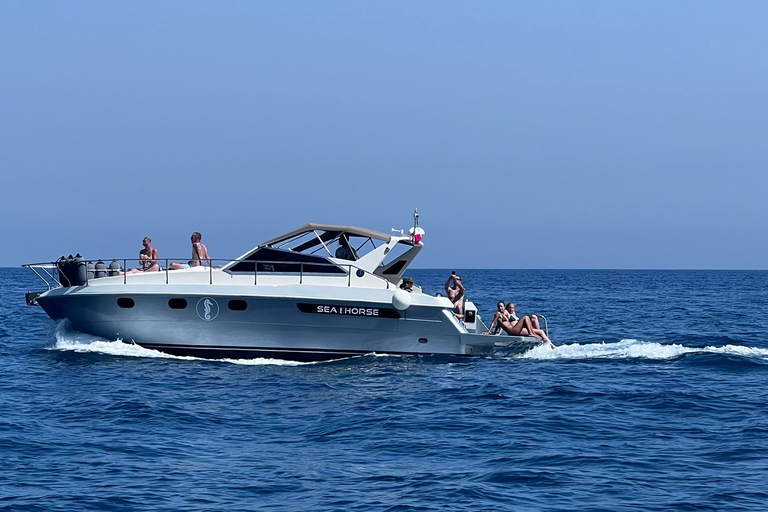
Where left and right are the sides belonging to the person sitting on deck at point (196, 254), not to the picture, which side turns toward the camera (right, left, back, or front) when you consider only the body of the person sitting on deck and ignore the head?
left

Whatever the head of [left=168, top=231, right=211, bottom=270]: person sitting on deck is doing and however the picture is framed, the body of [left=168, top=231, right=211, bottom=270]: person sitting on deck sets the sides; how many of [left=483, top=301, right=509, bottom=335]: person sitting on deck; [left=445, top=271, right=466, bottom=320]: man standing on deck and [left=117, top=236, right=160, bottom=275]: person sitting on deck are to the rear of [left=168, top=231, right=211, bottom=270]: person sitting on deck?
2

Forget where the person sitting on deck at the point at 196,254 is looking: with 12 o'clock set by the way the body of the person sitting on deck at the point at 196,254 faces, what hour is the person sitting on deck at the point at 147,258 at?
the person sitting on deck at the point at 147,258 is roughly at 1 o'clock from the person sitting on deck at the point at 196,254.

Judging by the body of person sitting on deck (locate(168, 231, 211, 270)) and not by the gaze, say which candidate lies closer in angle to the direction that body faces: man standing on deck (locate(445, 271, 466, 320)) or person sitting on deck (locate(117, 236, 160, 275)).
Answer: the person sitting on deck

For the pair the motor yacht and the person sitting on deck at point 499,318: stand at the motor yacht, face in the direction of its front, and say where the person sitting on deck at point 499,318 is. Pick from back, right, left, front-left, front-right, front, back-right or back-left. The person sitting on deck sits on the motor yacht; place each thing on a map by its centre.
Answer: back

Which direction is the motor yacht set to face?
to the viewer's left
